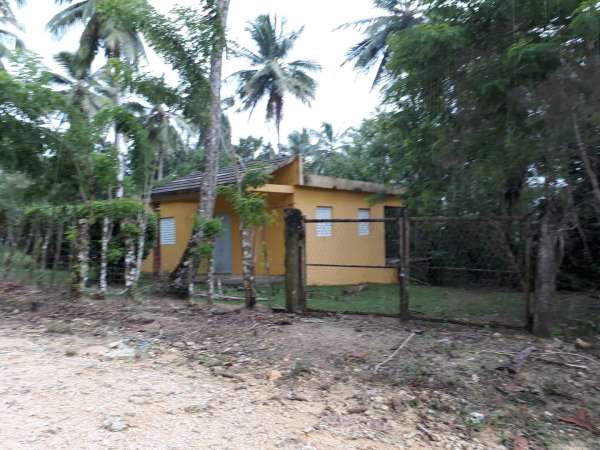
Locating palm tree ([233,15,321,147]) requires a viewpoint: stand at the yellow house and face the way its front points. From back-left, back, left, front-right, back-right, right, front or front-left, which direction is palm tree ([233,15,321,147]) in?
back-right

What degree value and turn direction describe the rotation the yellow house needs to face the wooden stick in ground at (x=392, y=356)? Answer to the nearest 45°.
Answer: approximately 45° to its left

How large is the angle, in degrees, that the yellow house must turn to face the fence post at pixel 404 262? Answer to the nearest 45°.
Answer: approximately 45° to its left

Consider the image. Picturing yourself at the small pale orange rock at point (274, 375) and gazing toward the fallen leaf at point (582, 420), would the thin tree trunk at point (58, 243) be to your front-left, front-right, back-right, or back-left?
back-left

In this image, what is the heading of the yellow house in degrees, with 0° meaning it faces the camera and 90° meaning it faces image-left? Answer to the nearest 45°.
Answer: approximately 45°

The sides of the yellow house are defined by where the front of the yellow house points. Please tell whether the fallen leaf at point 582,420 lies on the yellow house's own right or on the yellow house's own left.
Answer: on the yellow house's own left

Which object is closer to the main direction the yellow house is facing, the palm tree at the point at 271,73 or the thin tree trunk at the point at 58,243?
the thin tree trunk

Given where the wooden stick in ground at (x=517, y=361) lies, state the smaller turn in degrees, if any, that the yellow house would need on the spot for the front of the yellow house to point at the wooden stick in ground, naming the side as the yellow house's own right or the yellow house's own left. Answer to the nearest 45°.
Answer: approximately 45° to the yellow house's own left
